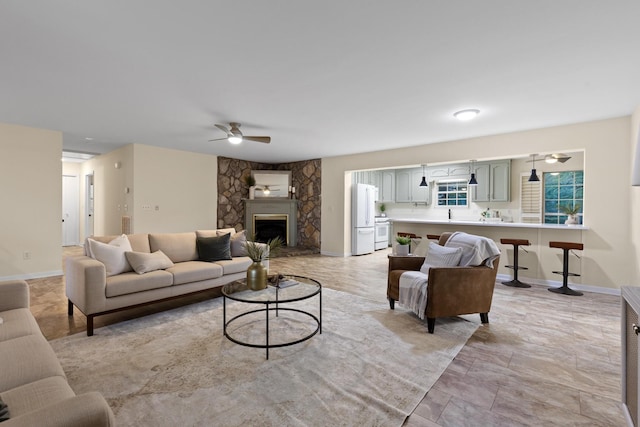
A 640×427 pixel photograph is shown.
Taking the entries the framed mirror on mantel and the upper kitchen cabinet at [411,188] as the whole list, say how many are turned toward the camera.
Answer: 2

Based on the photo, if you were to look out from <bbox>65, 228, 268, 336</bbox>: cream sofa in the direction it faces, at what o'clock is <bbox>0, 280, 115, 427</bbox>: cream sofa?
<bbox>0, 280, 115, 427</bbox>: cream sofa is roughly at 2 o'clock from <bbox>65, 228, 268, 336</bbox>: cream sofa.

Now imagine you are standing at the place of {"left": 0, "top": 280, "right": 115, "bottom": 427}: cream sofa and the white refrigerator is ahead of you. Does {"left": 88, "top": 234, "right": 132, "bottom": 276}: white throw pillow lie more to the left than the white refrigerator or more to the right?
left

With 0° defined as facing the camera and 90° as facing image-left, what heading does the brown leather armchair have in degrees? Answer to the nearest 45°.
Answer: approximately 45°

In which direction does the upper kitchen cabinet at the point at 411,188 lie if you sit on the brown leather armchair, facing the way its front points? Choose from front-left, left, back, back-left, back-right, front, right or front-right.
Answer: back-right

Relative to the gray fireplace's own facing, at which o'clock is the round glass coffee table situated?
The round glass coffee table is roughly at 12 o'clock from the gray fireplace.

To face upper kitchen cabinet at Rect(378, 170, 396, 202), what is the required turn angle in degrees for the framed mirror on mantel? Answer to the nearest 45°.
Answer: approximately 90° to its left
